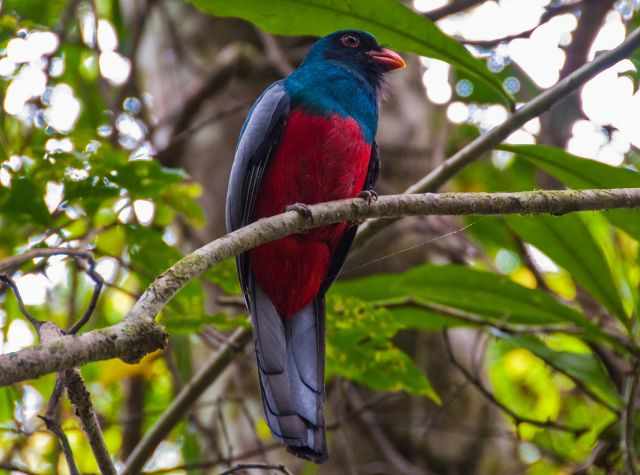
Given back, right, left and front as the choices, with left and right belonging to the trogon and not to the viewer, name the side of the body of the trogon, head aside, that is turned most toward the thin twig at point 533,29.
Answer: left

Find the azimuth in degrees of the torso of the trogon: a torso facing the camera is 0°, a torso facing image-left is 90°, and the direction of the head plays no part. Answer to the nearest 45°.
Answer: approximately 315°
